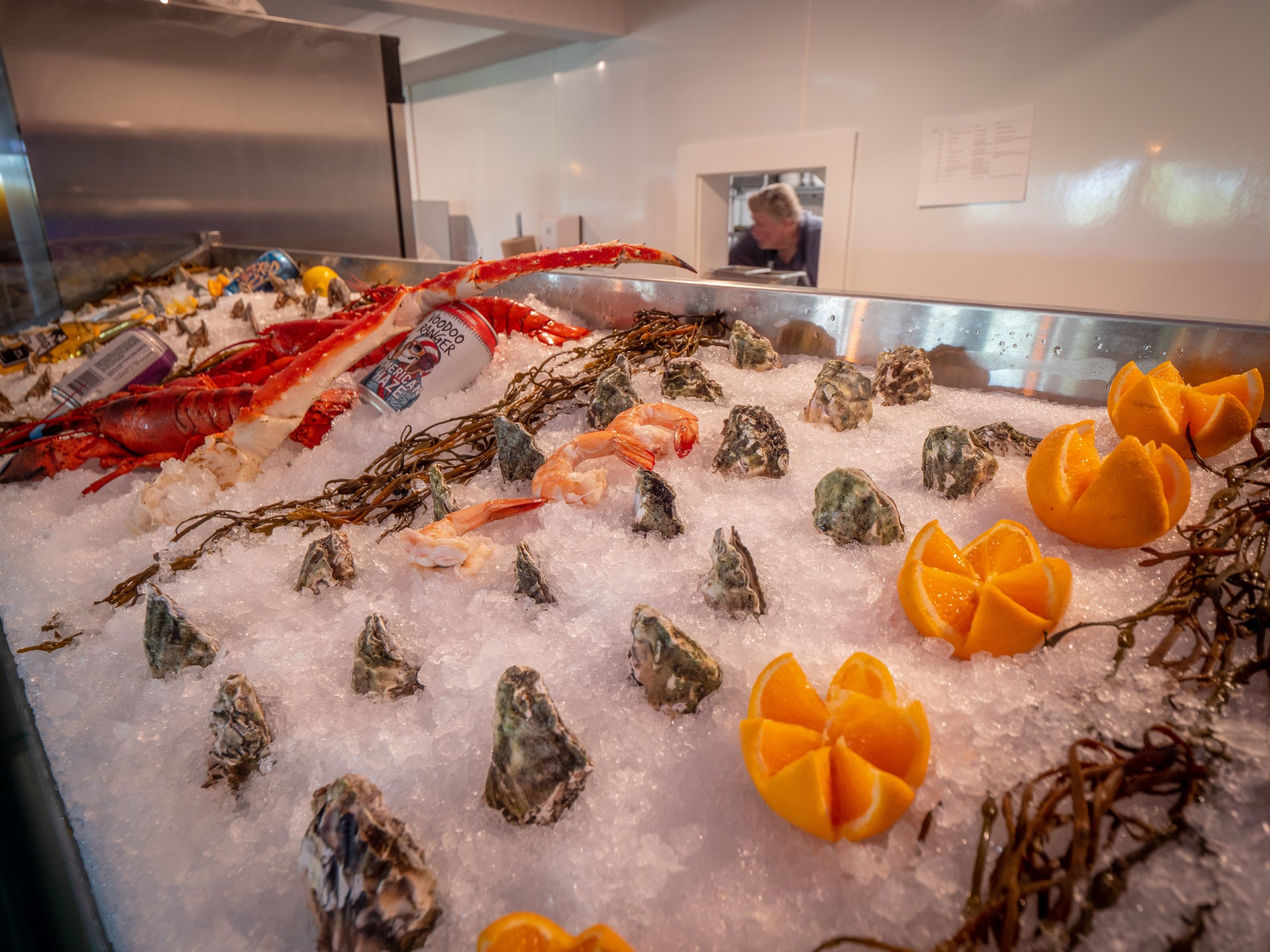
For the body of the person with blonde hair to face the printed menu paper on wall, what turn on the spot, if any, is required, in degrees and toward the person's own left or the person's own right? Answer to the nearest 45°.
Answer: approximately 90° to the person's own left

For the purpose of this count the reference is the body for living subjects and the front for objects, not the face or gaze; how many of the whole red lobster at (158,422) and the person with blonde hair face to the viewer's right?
0

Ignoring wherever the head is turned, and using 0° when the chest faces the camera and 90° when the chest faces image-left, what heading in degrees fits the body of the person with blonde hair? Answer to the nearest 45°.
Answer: approximately 45°

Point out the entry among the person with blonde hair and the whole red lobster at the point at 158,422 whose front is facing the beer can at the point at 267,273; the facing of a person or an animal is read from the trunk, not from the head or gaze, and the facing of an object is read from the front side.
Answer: the person with blonde hair

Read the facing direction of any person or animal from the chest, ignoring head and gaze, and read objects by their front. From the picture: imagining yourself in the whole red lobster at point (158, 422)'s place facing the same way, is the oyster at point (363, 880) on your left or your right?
on your left

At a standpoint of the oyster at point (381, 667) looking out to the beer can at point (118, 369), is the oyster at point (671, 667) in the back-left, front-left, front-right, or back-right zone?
back-right

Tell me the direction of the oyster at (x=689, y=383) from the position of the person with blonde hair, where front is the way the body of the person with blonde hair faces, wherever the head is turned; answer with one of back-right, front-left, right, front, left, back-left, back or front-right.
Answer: front-left
